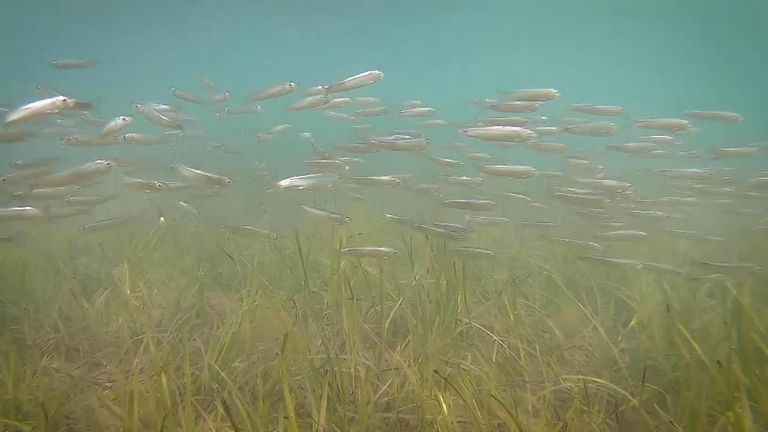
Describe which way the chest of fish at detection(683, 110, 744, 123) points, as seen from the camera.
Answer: to the viewer's right

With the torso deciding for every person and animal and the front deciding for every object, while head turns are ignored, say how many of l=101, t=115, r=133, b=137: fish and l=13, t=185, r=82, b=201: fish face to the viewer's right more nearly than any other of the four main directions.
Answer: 2

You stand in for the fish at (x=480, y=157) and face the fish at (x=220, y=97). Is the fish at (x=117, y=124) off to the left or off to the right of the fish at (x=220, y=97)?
left

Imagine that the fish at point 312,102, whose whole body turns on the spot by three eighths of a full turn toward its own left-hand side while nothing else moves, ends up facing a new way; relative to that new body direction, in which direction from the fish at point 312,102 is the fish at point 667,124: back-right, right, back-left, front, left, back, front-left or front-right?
back-right

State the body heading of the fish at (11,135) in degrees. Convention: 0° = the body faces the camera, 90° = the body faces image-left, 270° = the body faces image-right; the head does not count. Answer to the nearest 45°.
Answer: approximately 270°

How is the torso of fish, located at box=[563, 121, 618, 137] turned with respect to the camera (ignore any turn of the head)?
to the viewer's right

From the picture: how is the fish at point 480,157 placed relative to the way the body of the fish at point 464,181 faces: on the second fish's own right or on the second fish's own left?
on the second fish's own left

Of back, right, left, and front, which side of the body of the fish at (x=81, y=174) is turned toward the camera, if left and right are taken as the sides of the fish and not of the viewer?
right

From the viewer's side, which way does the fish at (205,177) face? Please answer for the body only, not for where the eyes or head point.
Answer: to the viewer's right

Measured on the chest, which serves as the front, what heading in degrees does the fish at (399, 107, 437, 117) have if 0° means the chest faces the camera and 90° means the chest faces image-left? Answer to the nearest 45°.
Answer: approximately 270°

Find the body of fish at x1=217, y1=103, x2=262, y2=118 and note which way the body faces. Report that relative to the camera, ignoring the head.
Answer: to the viewer's right
